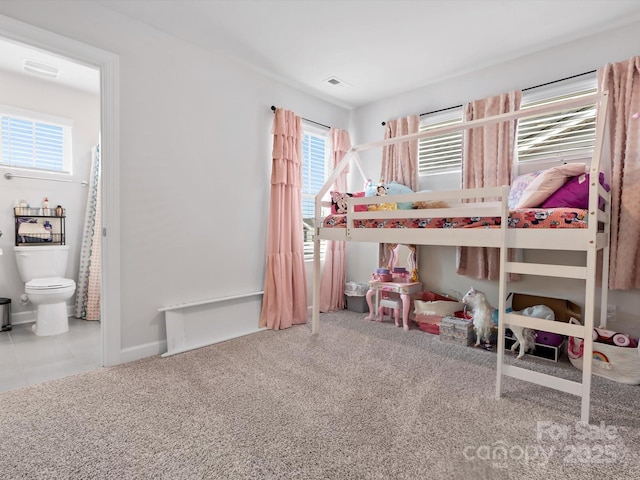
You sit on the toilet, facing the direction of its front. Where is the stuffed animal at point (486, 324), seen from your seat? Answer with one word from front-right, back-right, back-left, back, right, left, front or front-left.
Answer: front-left

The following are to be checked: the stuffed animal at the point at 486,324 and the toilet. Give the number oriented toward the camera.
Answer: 1

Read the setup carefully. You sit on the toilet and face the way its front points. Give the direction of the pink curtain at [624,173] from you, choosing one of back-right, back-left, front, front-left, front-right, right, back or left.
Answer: front-left

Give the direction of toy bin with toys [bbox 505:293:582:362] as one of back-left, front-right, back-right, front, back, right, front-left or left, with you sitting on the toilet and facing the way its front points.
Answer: front-left

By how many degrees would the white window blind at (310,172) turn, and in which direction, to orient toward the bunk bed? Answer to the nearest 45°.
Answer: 0° — it already faces it

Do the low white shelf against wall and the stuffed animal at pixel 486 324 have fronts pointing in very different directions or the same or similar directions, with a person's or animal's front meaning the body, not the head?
very different directions

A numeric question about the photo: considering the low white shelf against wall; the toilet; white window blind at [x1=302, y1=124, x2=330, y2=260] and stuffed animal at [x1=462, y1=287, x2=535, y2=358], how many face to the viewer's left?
1

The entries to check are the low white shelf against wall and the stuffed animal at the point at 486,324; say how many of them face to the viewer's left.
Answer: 1

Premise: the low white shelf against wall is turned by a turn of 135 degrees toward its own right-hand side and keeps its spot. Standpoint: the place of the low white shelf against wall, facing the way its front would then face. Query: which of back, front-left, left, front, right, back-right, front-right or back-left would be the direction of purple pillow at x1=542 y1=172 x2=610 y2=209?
back-left

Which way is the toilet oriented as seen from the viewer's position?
toward the camera

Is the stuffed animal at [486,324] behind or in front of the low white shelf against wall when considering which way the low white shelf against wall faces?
in front

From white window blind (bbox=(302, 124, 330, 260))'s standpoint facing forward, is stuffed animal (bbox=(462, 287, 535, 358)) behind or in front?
in front

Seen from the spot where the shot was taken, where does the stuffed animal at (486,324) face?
facing to the left of the viewer

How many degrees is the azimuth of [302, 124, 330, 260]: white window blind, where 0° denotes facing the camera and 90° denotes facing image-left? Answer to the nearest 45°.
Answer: approximately 315°
